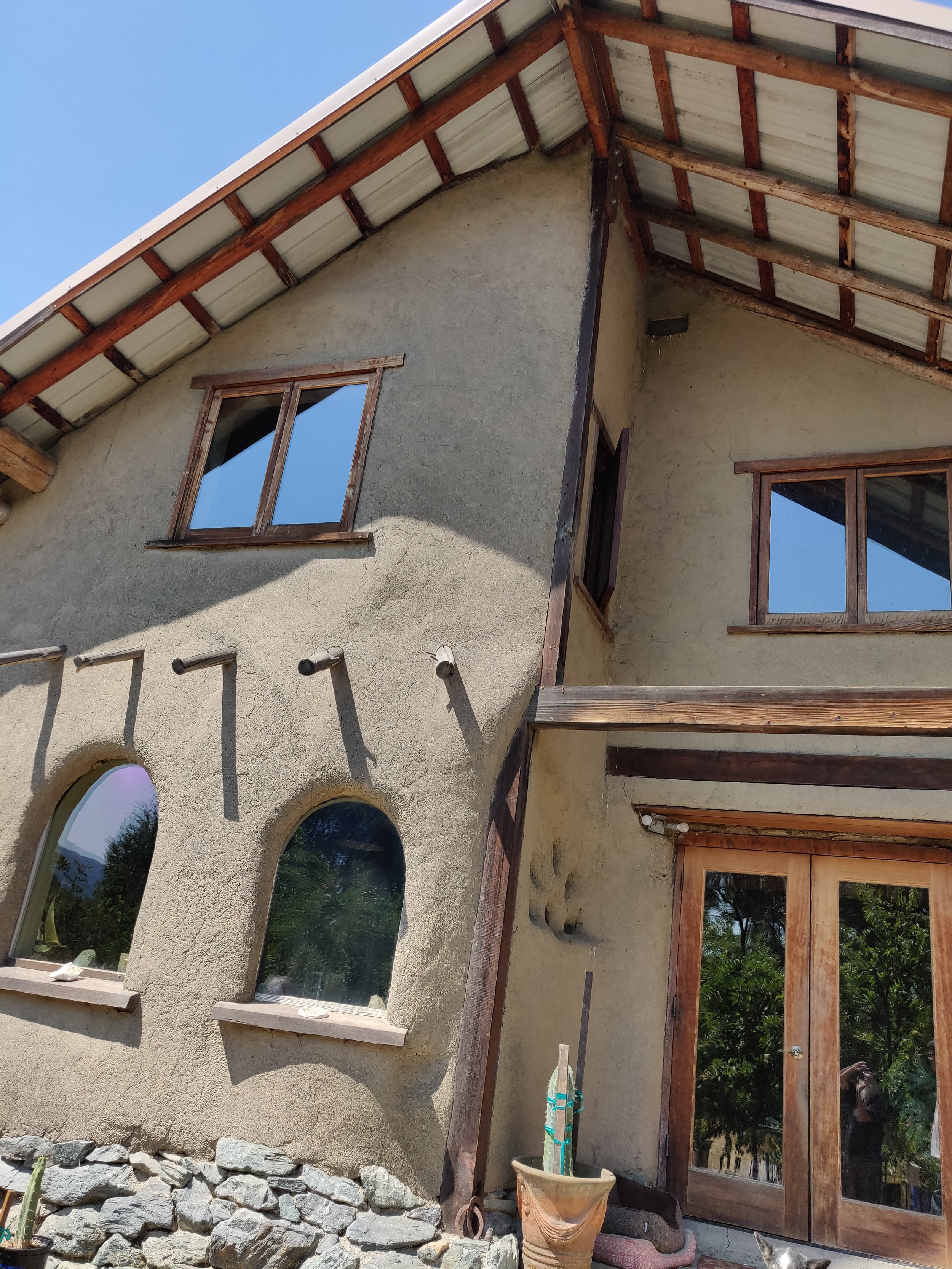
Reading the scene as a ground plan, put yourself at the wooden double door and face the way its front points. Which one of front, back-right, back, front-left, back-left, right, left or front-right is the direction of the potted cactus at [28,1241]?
front-right

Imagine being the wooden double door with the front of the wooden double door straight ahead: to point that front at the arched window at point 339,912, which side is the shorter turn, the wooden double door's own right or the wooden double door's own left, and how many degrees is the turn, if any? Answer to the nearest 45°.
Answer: approximately 45° to the wooden double door's own right

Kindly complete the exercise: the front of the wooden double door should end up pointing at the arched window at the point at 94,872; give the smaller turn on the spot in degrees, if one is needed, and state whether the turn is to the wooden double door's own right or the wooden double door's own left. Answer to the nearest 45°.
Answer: approximately 45° to the wooden double door's own right

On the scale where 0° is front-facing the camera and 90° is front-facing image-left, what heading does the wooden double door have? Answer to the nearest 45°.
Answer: approximately 0°

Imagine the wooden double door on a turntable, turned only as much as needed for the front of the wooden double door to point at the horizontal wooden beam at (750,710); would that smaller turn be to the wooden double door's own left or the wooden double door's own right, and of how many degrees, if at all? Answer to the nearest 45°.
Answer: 0° — it already faces it
